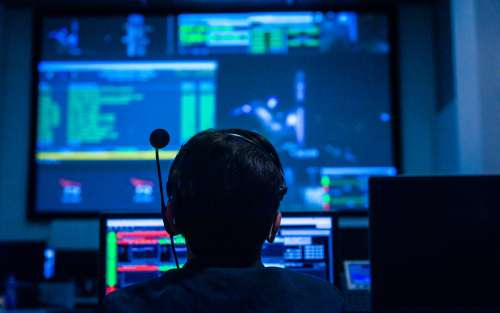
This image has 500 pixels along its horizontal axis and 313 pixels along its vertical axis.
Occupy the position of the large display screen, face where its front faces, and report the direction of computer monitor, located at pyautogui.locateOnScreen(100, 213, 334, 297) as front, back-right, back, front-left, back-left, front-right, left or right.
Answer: front

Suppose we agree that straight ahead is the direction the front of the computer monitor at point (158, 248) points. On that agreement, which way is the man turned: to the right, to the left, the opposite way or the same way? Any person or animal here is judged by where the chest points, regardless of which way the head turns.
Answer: the opposite way

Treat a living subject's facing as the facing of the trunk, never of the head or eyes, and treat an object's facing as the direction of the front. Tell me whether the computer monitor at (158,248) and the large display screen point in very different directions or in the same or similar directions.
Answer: same or similar directions

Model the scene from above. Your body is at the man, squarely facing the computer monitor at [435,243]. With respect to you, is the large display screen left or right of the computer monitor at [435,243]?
left

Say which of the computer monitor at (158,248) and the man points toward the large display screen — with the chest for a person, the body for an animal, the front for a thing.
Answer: the man

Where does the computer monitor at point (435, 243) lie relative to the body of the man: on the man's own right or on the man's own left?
on the man's own right

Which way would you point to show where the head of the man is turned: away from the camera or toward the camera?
away from the camera

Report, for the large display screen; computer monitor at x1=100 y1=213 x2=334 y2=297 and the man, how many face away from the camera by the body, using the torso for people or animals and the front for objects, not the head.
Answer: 1

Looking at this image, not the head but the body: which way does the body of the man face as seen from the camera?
away from the camera

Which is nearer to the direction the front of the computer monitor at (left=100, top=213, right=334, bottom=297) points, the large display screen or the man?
the man

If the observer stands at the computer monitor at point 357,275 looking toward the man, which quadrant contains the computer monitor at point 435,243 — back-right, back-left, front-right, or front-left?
front-left

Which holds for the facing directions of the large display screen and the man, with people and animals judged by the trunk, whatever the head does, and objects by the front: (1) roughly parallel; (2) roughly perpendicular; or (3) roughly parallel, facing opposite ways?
roughly parallel, facing opposite ways

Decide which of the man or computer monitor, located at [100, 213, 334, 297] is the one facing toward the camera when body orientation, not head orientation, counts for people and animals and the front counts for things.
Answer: the computer monitor

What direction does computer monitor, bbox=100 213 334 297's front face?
toward the camera

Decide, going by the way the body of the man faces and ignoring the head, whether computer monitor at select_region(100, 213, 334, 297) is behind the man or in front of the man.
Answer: in front

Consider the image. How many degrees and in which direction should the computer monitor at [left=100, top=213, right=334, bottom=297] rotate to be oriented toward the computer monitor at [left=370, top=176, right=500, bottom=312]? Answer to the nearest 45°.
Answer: approximately 90° to its left

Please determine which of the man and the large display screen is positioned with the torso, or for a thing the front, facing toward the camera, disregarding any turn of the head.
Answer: the large display screen

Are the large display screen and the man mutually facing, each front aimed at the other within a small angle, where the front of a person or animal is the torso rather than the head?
yes

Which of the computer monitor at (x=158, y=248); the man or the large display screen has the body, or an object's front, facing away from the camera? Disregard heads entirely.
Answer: the man
